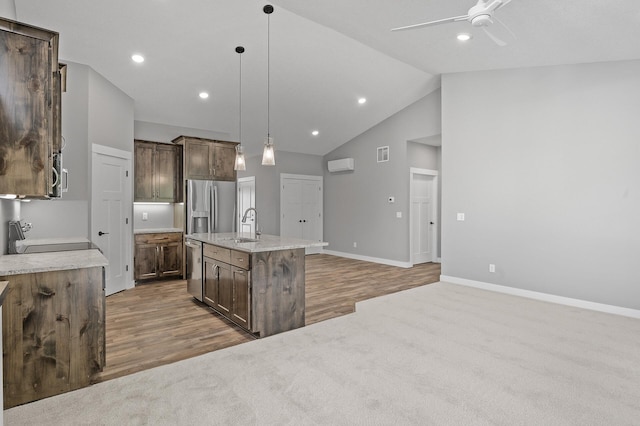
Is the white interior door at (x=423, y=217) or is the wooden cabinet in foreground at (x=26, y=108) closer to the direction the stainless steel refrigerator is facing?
the wooden cabinet in foreground

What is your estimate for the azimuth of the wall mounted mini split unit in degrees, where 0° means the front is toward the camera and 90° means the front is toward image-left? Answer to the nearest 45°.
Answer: approximately 45°

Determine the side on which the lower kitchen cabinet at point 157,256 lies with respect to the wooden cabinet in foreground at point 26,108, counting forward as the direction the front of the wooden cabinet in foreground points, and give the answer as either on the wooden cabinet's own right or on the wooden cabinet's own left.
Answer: on the wooden cabinet's own left

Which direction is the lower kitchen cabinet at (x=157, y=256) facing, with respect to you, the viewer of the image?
facing the viewer

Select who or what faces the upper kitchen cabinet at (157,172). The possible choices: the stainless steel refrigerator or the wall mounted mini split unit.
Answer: the wall mounted mini split unit

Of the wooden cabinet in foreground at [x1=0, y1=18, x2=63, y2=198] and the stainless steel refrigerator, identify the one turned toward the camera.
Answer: the stainless steel refrigerator

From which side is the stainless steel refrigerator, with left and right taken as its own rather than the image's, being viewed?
front

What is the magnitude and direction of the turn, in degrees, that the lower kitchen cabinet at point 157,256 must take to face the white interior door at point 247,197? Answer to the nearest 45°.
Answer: approximately 135° to its left

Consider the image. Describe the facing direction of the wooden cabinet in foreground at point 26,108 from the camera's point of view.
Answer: facing to the right of the viewer

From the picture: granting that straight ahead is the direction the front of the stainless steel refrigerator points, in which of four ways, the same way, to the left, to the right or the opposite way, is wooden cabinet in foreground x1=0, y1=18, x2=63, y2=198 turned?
to the left

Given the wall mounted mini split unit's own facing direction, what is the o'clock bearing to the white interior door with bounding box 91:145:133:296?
The white interior door is roughly at 12 o'clock from the wall mounted mini split unit.

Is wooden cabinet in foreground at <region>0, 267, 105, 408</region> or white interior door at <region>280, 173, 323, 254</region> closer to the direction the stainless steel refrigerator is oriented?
the wooden cabinet in foreground

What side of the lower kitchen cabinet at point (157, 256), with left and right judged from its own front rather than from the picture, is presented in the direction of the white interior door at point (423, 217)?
left

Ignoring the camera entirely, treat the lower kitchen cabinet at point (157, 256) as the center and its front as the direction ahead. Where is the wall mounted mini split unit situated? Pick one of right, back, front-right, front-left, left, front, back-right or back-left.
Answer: left
